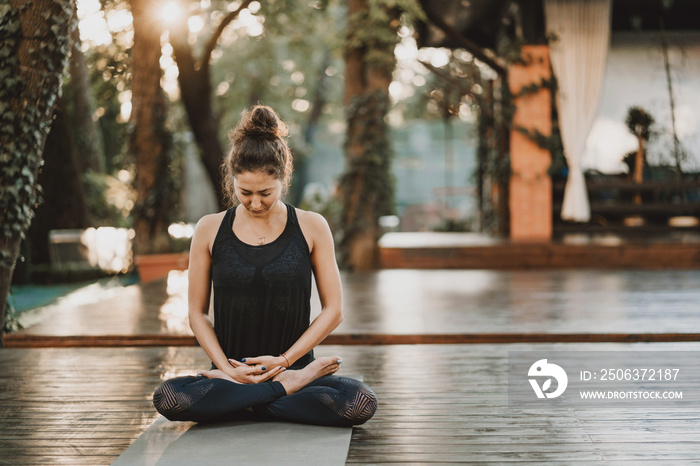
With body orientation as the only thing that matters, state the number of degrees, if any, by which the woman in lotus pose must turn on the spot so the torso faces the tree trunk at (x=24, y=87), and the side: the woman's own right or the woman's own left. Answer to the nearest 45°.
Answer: approximately 135° to the woman's own right

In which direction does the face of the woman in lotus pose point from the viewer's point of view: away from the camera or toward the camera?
toward the camera

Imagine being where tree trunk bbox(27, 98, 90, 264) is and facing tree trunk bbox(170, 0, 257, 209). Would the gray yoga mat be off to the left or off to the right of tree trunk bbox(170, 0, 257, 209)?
right

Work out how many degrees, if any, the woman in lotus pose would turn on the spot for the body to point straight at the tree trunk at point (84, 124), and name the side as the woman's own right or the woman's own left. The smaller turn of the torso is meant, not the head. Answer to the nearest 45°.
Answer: approximately 180°

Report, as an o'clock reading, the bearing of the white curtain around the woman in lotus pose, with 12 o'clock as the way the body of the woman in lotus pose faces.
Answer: The white curtain is roughly at 7 o'clock from the woman in lotus pose.

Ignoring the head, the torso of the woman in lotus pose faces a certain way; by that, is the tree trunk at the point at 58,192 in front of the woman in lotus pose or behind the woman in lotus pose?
behind

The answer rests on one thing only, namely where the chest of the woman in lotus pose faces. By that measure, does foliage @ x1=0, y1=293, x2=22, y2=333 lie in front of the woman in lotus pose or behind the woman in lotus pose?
behind

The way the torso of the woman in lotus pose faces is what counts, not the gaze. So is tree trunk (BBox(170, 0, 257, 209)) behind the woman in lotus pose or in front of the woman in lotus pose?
behind

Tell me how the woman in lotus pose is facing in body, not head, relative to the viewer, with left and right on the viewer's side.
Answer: facing the viewer

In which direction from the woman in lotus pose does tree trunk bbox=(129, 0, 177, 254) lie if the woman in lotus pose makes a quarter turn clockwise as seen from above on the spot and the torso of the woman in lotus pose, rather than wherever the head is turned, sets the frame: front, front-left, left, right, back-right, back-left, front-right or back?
right

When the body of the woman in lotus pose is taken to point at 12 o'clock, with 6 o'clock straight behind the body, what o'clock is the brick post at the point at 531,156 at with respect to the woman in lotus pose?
The brick post is roughly at 7 o'clock from the woman in lotus pose.
